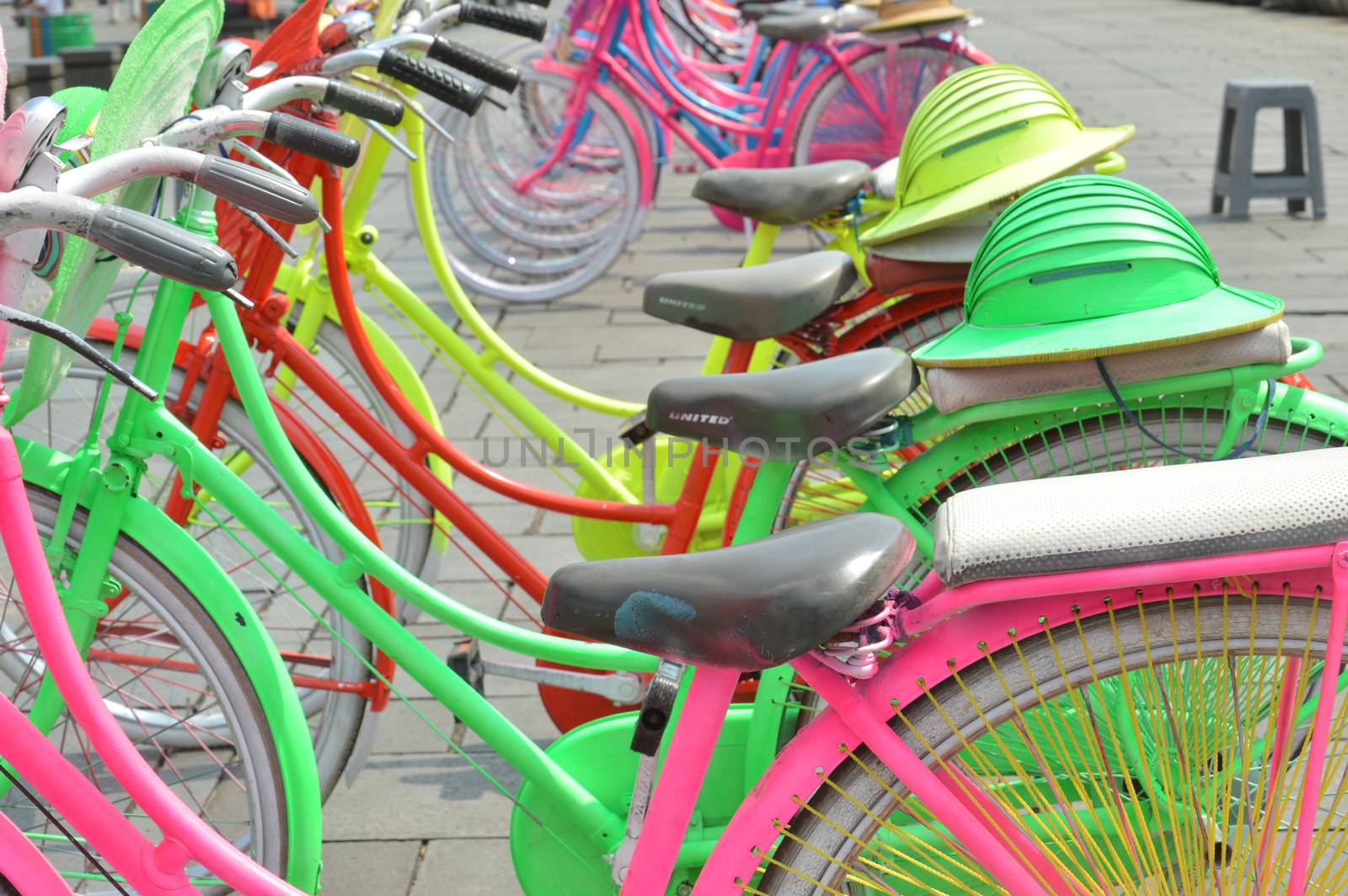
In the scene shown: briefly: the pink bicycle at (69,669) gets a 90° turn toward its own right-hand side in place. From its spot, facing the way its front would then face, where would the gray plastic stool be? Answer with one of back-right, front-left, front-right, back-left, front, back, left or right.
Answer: front-right

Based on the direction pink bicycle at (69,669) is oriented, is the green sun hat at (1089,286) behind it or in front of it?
behind

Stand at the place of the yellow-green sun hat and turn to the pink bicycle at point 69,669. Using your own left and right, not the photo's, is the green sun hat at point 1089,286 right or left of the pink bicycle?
left

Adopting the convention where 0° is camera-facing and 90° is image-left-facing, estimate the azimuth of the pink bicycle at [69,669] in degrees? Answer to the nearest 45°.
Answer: approximately 90°

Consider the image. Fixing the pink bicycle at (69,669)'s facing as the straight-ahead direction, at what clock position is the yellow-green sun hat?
The yellow-green sun hat is roughly at 5 o'clock from the pink bicycle.
